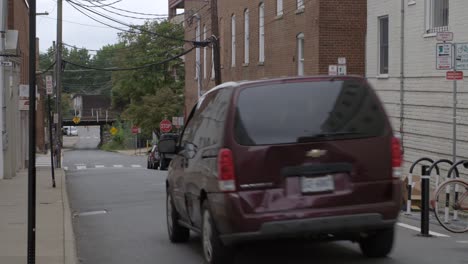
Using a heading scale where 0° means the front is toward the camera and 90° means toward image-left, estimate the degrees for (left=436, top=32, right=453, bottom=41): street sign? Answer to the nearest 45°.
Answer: approximately 0°

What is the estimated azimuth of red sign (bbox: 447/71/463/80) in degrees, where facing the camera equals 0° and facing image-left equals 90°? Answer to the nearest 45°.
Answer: approximately 0°

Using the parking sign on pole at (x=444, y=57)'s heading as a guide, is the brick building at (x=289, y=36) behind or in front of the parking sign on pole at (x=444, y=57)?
behind

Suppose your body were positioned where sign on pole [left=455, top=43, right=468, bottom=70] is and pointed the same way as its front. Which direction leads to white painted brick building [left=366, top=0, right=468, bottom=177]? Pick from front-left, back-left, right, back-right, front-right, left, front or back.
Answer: back

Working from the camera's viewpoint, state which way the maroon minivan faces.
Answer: facing away from the viewer and to the left of the viewer
